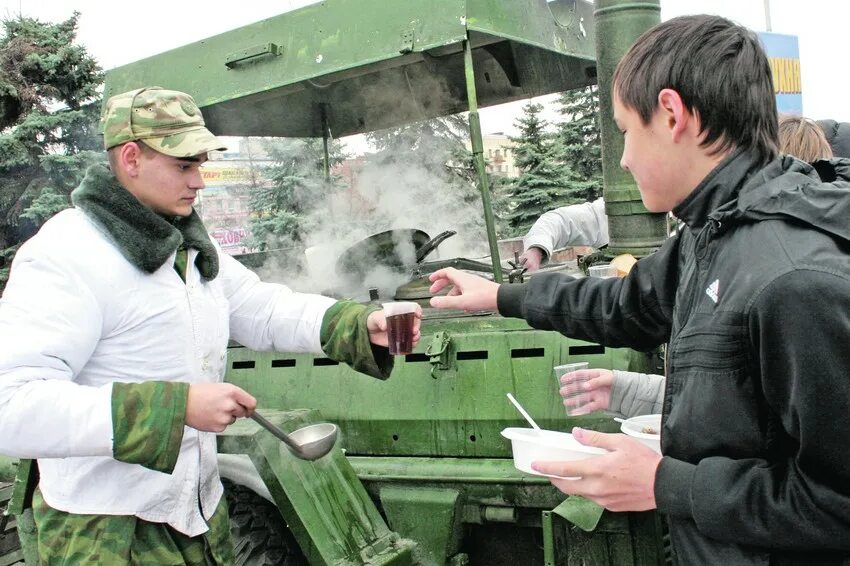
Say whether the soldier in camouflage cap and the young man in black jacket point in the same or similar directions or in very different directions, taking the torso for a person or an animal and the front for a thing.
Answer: very different directions

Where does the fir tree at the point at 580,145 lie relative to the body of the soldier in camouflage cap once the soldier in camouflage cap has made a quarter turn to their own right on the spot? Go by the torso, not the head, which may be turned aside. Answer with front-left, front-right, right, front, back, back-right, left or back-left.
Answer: back

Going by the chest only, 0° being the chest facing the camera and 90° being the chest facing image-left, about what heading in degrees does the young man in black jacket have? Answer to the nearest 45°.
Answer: approximately 90°

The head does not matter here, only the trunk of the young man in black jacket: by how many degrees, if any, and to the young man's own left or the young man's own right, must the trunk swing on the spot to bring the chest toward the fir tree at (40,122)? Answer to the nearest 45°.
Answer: approximately 45° to the young man's own right

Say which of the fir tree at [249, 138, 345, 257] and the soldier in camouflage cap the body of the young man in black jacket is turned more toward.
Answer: the soldier in camouflage cap

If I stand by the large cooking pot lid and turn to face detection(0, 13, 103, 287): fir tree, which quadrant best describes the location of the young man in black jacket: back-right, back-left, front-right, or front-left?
back-left

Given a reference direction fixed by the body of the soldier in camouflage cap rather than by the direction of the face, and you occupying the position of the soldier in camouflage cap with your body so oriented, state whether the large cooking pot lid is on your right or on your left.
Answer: on your left

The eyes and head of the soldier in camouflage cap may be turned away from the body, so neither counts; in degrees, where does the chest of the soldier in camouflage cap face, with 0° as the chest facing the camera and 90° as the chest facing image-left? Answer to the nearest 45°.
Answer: approximately 315°

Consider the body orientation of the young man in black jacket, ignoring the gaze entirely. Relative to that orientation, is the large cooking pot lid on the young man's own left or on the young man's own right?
on the young man's own right

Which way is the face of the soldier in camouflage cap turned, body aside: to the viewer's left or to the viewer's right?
to the viewer's right

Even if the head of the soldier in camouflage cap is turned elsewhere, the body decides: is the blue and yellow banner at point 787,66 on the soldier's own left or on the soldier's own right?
on the soldier's own left

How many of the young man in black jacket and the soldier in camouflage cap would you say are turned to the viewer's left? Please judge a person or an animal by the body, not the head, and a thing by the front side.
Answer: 1

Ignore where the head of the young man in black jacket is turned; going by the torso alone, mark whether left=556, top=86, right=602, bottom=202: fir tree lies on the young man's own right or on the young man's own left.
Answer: on the young man's own right
